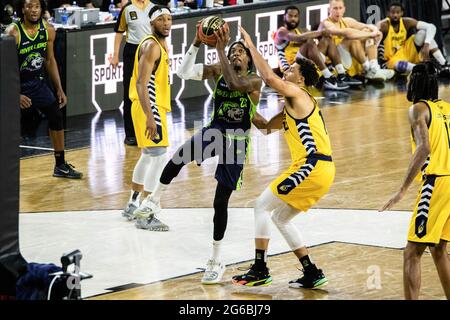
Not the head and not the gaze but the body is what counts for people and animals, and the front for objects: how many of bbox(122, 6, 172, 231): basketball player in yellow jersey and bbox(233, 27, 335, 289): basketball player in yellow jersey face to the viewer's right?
1

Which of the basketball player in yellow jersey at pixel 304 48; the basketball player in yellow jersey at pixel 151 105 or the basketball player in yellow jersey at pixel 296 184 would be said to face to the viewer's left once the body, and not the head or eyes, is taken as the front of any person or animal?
the basketball player in yellow jersey at pixel 296 184

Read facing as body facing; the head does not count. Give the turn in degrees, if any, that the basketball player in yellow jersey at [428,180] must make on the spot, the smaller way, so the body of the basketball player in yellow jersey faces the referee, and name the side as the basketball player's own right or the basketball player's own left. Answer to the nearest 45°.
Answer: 0° — they already face them

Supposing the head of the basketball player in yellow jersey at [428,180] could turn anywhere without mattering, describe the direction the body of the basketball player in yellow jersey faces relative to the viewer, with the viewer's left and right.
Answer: facing away from the viewer and to the left of the viewer

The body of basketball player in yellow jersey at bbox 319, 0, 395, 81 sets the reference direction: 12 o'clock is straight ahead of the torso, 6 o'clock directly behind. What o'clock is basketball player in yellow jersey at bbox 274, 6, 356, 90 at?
basketball player in yellow jersey at bbox 274, 6, 356, 90 is roughly at 3 o'clock from basketball player in yellow jersey at bbox 319, 0, 395, 81.

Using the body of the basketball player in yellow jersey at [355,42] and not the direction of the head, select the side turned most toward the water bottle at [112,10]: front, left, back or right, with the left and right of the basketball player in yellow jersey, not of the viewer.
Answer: right

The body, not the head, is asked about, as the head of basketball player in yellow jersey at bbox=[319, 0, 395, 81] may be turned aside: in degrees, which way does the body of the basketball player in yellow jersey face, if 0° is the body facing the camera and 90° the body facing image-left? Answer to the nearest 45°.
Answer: approximately 315°

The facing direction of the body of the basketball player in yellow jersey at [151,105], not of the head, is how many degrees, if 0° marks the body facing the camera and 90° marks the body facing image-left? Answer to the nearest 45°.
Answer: approximately 270°
